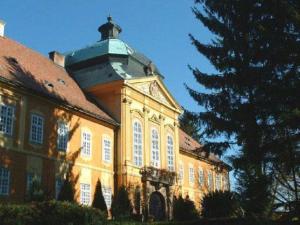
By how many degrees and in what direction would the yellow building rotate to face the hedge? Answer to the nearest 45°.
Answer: approximately 45° to its right

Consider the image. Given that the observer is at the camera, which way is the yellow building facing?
facing the viewer and to the right of the viewer

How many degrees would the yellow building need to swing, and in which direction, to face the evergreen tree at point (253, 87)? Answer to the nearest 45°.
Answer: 0° — it already faces it

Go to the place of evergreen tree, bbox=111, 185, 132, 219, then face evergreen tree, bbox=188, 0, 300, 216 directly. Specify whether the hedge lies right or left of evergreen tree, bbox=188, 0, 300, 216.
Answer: right
